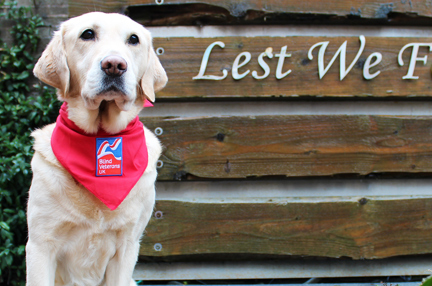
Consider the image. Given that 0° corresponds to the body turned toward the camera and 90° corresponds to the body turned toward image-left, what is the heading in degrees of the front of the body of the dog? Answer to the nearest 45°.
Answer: approximately 0°

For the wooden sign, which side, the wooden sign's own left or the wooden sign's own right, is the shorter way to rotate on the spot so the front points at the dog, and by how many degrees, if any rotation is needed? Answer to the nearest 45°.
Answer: approximately 45° to the wooden sign's own right

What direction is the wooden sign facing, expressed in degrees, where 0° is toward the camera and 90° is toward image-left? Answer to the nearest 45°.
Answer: approximately 0°

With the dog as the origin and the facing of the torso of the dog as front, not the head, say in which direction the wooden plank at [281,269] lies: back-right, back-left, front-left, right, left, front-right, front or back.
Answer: back-left

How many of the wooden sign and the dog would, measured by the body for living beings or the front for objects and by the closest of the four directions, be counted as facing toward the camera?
2
